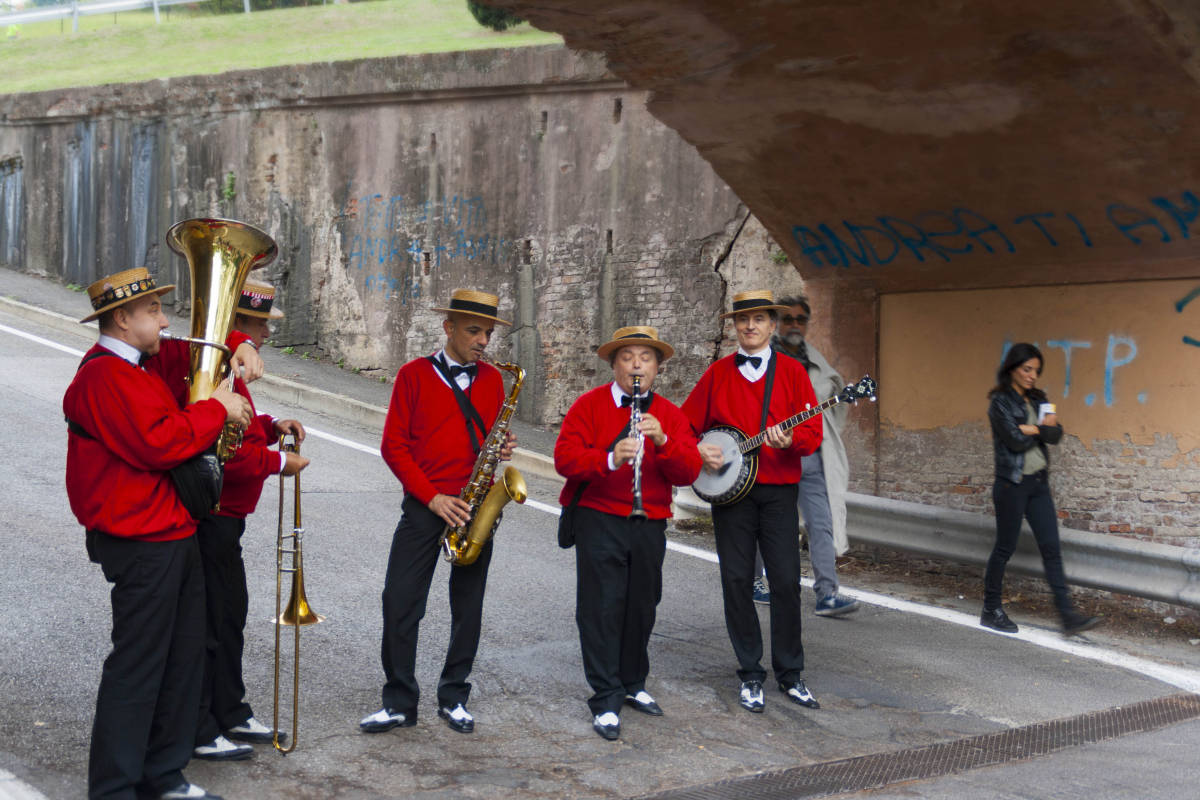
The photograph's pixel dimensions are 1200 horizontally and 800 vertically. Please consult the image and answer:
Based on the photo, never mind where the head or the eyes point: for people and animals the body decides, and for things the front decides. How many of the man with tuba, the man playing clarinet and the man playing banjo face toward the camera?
2

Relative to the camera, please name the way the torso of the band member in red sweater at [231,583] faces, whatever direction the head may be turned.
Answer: to the viewer's right

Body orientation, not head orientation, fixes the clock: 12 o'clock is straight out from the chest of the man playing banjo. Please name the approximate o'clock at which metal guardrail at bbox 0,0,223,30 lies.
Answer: The metal guardrail is roughly at 5 o'clock from the man playing banjo.

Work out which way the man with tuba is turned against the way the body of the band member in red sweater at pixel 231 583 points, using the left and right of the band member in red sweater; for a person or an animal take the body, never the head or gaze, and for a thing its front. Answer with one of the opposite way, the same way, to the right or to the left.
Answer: the same way

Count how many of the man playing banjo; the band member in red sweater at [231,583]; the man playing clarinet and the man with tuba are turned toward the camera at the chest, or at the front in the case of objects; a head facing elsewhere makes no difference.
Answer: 2

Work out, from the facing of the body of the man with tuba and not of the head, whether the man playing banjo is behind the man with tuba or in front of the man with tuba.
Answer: in front

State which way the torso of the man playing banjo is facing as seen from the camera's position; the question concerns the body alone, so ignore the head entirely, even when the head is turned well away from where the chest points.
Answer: toward the camera

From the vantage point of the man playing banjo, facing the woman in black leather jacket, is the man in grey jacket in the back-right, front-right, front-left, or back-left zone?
front-left

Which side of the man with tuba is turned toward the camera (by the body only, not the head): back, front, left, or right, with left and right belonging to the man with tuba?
right

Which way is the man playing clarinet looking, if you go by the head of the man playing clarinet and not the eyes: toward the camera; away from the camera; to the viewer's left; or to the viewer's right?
toward the camera

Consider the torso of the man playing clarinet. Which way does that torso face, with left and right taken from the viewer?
facing the viewer

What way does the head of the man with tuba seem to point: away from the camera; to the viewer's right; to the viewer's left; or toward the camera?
to the viewer's right

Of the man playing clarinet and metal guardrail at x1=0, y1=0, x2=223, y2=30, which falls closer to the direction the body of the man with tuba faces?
the man playing clarinet

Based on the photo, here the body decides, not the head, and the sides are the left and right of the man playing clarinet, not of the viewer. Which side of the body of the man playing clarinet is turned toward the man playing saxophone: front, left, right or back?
right
